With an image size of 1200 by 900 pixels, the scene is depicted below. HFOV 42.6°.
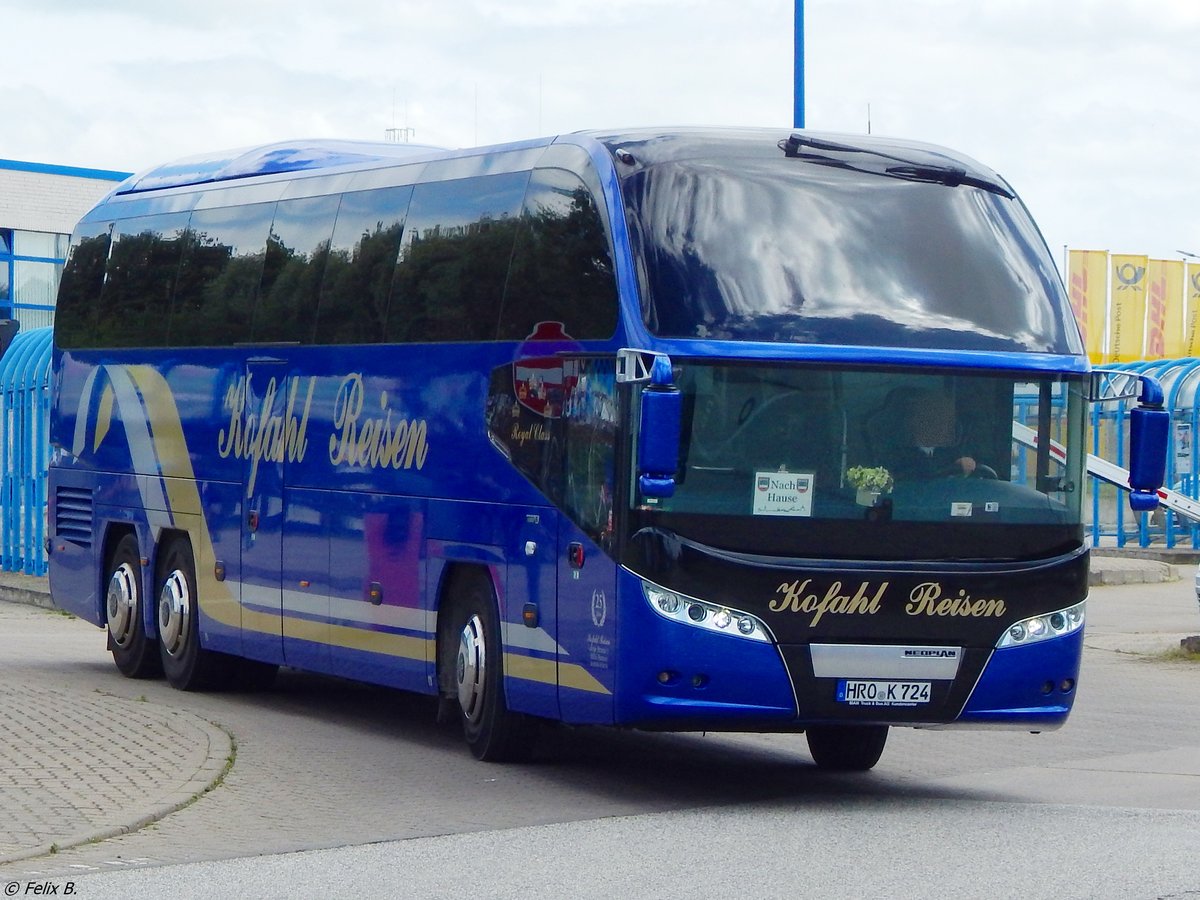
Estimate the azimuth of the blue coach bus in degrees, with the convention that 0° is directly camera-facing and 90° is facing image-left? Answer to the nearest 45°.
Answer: approximately 315°

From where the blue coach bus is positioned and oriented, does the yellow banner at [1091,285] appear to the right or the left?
on its left

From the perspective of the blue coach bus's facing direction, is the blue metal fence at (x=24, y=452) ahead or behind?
behind

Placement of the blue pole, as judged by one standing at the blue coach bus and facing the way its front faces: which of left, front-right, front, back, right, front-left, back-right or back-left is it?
back-left
